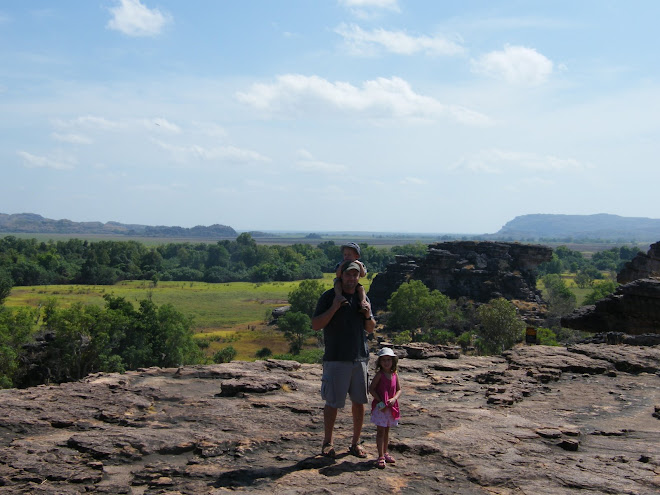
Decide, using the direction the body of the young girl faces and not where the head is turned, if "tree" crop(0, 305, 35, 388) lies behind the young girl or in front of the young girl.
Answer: behind

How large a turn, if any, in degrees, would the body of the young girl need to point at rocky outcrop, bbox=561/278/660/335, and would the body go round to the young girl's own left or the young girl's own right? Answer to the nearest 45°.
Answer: approximately 135° to the young girl's own left

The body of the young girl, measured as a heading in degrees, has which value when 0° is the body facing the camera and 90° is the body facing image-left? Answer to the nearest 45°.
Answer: approximately 0°

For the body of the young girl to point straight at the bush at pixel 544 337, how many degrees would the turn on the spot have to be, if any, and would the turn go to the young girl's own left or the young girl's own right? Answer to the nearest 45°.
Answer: approximately 180°

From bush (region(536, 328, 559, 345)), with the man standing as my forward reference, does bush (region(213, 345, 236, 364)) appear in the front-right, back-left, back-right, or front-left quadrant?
front-right

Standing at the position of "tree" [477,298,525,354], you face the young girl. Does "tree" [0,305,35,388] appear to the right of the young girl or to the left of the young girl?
right

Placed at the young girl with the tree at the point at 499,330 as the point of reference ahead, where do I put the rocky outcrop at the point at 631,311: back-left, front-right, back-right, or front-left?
front-right

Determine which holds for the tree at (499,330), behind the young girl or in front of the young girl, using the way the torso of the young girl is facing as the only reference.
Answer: behind

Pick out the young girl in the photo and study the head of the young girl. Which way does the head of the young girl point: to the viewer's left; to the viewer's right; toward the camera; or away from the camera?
toward the camera

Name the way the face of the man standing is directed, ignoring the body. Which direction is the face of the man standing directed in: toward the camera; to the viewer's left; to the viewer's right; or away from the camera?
toward the camera
